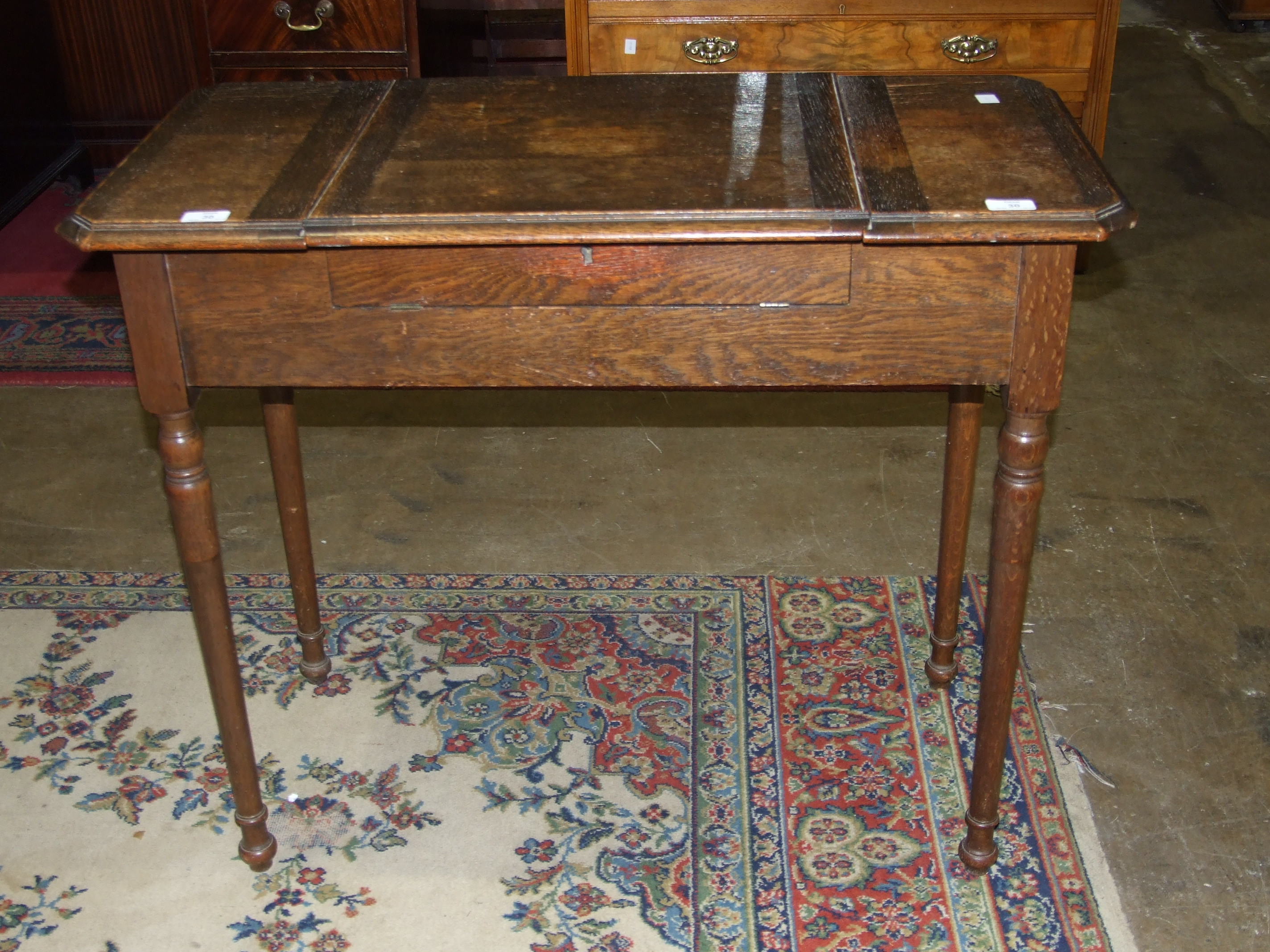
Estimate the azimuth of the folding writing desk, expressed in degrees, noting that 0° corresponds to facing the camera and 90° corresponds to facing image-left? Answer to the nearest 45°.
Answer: approximately 0°

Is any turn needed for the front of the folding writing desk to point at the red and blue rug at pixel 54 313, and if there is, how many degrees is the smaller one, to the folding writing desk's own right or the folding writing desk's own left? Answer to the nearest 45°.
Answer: approximately 135° to the folding writing desk's own right

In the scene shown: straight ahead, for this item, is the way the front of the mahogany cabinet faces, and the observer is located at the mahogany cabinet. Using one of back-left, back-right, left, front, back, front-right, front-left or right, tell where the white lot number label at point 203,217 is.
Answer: front

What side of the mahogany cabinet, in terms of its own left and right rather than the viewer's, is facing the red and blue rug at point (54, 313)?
right

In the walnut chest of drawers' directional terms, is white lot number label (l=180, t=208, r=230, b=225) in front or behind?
in front

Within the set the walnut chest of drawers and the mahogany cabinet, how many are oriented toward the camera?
2

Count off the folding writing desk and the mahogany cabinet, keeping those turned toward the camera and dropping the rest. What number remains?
2

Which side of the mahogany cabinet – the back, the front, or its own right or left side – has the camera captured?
front

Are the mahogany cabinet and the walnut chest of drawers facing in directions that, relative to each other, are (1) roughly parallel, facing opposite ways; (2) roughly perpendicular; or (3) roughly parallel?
roughly parallel

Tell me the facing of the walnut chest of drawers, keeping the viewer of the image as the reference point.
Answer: facing the viewer

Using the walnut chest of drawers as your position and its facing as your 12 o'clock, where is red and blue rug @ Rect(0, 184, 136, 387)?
The red and blue rug is roughly at 3 o'clock from the walnut chest of drawers.

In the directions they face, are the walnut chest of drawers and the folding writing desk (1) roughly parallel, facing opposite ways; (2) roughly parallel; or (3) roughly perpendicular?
roughly parallel

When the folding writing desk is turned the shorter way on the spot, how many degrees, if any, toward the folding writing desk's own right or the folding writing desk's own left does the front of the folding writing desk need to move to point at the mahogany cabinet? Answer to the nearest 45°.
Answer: approximately 180°

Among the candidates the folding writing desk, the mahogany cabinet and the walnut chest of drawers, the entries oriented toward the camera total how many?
3
